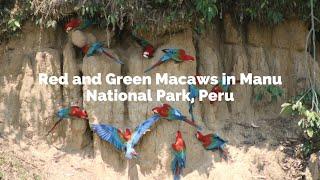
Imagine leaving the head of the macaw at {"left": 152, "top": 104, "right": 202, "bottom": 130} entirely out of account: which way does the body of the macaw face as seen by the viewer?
to the viewer's left

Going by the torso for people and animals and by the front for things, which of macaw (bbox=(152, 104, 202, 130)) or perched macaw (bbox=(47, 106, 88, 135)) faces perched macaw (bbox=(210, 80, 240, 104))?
perched macaw (bbox=(47, 106, 88, 135))

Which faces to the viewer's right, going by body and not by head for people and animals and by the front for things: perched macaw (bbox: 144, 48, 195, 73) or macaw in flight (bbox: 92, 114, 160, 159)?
the perched macaw

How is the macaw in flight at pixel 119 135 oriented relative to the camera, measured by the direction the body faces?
away from the camera

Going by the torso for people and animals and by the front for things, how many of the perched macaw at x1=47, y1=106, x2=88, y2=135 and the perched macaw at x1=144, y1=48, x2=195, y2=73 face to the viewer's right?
2

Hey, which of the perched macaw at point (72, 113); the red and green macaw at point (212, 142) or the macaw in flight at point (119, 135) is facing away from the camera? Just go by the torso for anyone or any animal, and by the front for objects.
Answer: the macaw in flight

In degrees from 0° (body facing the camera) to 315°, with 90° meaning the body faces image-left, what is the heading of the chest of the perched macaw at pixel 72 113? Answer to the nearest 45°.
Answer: approximately 270°

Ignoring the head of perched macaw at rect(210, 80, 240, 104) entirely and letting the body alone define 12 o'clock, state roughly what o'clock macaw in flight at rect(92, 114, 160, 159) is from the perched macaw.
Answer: The macaw in flight is roughly at 11 o'clock from the perched macaw.

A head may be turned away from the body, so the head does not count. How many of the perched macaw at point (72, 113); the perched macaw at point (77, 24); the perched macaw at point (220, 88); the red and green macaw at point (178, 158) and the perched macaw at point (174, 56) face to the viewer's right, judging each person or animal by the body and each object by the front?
2

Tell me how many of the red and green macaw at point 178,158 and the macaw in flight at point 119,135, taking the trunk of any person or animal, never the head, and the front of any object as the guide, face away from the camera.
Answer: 2

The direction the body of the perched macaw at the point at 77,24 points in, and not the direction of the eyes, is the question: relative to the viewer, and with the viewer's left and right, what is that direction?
facing to the left of the viewer

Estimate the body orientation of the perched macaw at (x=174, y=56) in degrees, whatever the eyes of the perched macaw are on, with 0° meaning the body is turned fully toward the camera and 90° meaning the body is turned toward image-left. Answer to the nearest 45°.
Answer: approximately 270°
